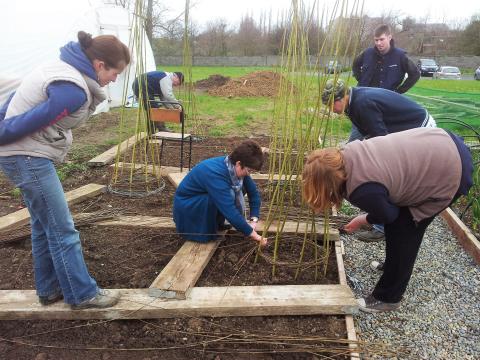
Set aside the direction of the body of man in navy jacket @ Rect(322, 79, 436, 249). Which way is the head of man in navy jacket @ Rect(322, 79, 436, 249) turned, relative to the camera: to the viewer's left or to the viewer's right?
to the viewer's left

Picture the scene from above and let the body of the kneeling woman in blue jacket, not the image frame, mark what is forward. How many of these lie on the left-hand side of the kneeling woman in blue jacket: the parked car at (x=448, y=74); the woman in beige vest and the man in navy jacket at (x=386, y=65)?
2

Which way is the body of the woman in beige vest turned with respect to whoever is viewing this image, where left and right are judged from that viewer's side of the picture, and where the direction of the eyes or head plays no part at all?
facing to the right of the viewer

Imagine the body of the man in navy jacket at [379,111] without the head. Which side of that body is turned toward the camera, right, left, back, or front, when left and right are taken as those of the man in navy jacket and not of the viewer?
left

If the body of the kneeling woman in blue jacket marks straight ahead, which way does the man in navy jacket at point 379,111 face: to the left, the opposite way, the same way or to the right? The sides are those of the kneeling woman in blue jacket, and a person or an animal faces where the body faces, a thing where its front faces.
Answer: the opposite way

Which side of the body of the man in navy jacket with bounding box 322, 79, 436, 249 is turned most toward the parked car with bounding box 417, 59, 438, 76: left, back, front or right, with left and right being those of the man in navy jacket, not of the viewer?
right

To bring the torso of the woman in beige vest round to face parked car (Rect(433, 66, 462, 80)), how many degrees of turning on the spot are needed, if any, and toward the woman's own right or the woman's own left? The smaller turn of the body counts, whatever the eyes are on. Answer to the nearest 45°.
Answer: approximately 45° to the woman's own left

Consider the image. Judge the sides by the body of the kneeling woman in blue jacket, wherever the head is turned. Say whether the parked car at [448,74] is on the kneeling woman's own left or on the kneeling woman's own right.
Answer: on the kneeling woman's own left

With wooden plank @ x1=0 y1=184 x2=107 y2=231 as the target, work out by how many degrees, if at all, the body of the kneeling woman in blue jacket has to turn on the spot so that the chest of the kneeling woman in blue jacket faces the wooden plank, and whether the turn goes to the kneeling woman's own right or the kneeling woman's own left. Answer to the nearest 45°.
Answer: approximately 180°
